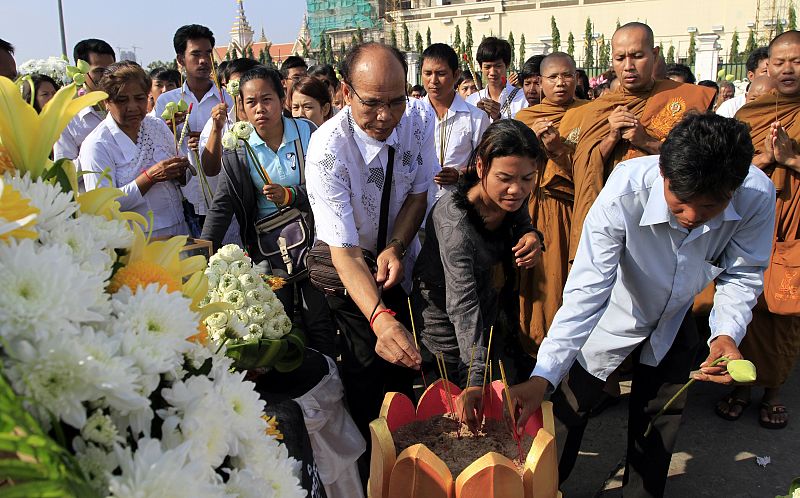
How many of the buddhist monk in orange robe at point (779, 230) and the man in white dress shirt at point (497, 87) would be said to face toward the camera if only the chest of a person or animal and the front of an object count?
2

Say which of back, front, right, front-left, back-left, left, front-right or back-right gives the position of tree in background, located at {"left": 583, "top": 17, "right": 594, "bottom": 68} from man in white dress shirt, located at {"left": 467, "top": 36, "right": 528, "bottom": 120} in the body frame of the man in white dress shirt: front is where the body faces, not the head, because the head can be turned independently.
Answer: back

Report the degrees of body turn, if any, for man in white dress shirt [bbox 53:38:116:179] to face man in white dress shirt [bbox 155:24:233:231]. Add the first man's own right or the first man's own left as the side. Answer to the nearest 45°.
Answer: approximately 90° to the first man's own left

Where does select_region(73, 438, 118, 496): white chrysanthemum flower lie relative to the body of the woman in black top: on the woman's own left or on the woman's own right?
on the woman's own right

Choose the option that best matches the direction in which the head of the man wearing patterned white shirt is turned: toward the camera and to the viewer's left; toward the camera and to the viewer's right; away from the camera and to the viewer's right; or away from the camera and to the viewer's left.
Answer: toward the camera and to the viewer's right
